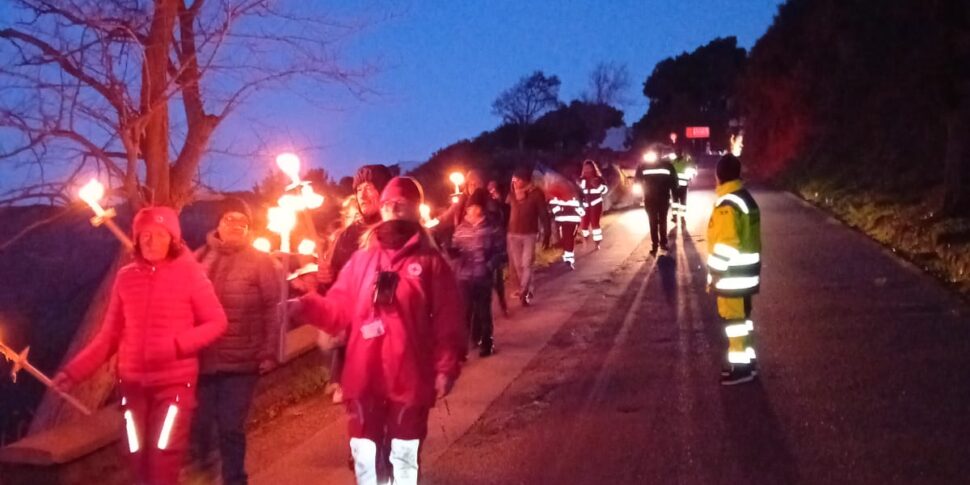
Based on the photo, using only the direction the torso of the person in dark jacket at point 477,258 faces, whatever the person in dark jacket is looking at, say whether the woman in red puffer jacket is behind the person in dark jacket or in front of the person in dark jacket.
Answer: in front

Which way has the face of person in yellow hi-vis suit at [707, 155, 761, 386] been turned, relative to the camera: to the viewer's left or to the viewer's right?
to the viewer's left

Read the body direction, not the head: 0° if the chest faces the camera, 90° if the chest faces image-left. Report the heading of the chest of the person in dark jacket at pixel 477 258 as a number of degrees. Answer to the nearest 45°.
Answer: approximately 0°

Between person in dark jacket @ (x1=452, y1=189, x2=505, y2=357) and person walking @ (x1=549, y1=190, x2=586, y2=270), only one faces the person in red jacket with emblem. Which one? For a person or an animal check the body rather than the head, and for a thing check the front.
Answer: the person in dark jacket
